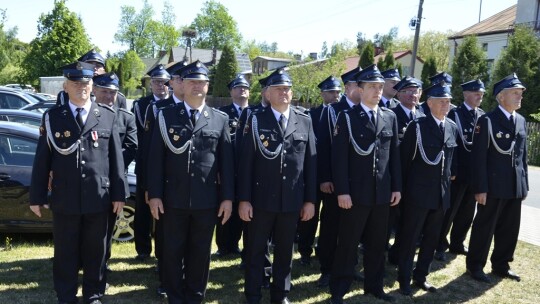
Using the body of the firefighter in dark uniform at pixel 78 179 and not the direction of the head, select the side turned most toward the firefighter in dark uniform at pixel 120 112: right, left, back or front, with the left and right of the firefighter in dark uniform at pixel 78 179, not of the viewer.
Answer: back

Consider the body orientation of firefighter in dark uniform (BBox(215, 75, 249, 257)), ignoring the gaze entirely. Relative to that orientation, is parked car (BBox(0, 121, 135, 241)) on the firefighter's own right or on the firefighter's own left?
on the firefighter's own right

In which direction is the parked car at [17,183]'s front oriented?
to the viewer's right

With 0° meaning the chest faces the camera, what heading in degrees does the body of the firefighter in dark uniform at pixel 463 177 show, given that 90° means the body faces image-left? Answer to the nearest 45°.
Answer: approximately 315°

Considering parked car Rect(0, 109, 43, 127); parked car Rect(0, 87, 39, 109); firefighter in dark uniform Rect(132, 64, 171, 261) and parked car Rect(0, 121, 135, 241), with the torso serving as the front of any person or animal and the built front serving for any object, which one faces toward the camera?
the firefighter in dark uniform

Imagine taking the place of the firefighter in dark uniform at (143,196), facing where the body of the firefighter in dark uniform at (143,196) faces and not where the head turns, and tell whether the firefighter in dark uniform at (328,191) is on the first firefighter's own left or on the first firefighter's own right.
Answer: on the first firefighter's own left

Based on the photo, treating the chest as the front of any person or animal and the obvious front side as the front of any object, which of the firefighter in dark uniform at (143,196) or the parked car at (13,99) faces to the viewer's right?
the parked car

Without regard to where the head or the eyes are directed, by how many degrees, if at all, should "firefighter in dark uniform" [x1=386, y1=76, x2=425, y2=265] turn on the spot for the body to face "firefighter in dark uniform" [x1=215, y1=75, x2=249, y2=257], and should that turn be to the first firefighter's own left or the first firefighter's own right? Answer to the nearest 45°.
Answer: approximately 135° to the first firefighter's own right
